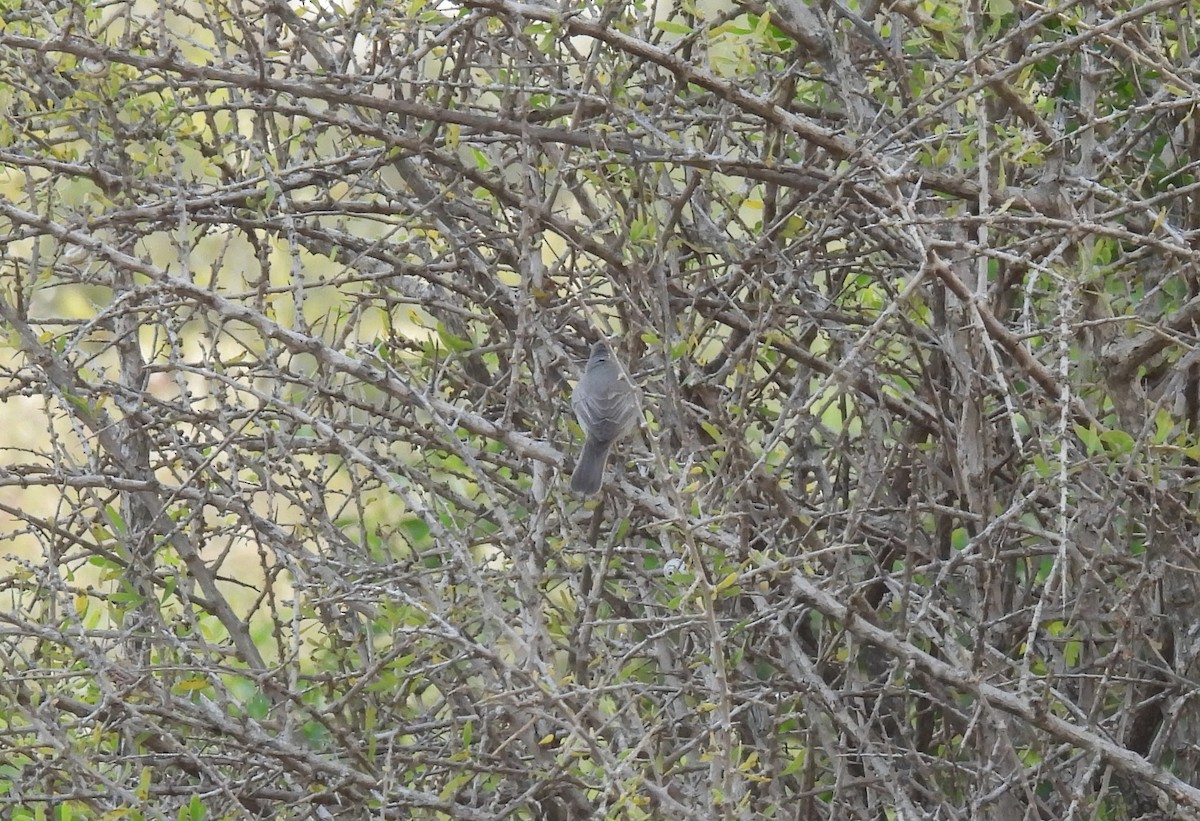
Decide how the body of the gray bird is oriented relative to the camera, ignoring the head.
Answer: away from the camera
